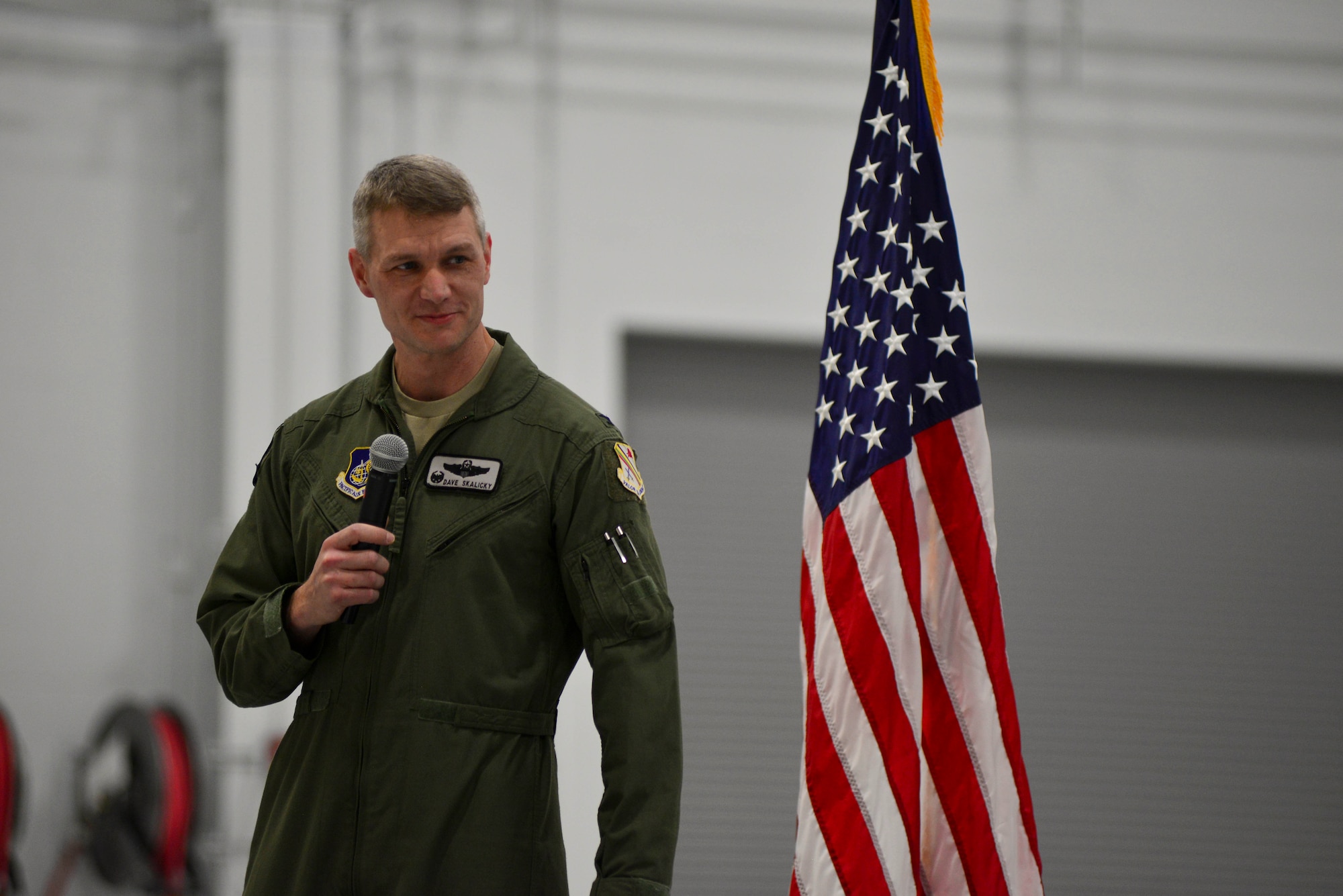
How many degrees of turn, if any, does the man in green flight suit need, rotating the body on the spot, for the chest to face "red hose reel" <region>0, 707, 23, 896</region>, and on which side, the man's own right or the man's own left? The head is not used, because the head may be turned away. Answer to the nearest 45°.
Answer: approximately 90° to the man's own right

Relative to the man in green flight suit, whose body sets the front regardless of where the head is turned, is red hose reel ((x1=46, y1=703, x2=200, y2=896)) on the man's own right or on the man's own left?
on the man's own right

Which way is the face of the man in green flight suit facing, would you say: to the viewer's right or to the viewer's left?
to the viewer's right

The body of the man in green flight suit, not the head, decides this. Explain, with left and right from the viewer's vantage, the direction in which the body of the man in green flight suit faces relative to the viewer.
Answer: facing the viewer and to the left of the viewer

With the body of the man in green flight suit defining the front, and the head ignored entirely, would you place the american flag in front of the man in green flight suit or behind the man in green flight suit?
behind
